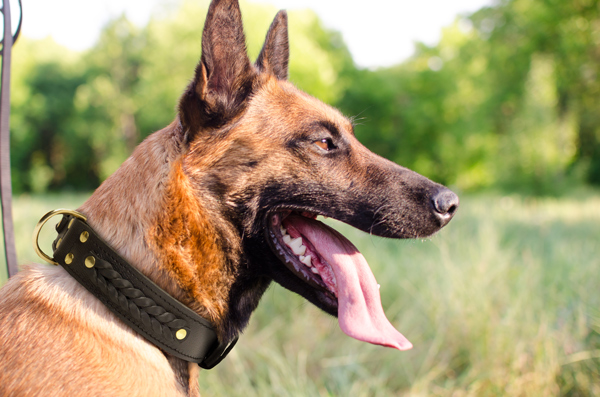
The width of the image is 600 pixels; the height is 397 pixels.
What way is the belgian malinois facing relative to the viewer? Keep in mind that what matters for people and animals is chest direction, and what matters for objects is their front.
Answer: to the viewer's right
